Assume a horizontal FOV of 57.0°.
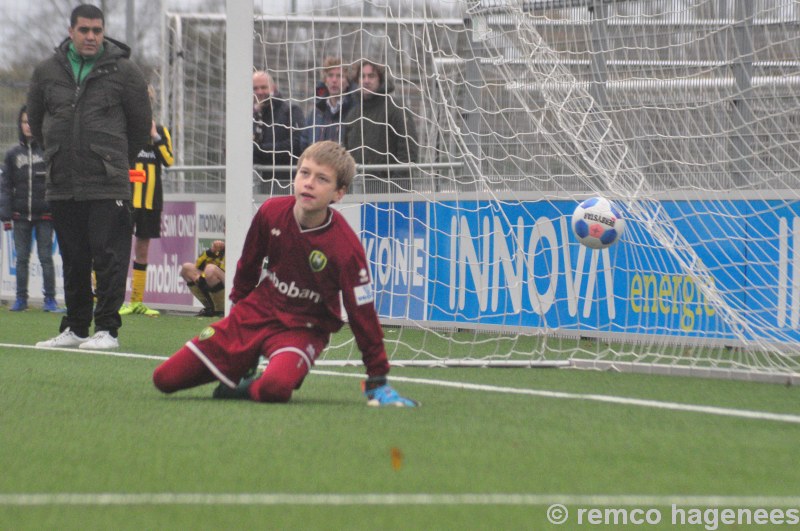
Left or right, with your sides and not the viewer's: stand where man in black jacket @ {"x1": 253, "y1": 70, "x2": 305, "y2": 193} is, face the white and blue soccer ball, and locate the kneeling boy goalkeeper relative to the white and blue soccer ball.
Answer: right

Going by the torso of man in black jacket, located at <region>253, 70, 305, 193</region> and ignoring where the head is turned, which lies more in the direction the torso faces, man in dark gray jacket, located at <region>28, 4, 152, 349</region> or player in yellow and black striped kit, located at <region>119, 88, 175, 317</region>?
the man in dark gray jacket

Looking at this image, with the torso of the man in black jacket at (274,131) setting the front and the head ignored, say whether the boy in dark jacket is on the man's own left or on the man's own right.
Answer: on the man's own right

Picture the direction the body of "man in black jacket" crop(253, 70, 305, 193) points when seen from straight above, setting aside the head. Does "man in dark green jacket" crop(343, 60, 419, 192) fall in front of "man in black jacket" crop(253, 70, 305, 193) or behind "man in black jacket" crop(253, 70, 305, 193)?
behind

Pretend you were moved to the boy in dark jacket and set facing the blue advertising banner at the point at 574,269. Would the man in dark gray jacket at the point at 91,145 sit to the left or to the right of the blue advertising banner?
right

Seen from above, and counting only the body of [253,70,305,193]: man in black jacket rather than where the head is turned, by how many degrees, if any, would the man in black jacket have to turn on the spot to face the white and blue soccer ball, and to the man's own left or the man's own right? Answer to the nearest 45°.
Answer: approximately 90° to the man's own left

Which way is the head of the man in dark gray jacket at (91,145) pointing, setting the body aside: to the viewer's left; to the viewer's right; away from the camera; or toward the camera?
toward the camera

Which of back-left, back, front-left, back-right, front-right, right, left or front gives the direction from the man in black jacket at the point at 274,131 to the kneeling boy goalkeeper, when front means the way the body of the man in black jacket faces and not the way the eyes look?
front-left

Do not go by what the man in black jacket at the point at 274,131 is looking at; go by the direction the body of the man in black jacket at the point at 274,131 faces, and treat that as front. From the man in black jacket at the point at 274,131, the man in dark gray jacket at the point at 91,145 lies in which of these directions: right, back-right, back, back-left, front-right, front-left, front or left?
front-right

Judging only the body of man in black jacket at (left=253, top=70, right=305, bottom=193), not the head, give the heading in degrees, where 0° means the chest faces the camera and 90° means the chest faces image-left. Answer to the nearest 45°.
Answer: approximately 45°
